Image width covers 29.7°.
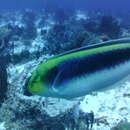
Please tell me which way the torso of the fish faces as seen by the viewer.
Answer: to the viewer's left
